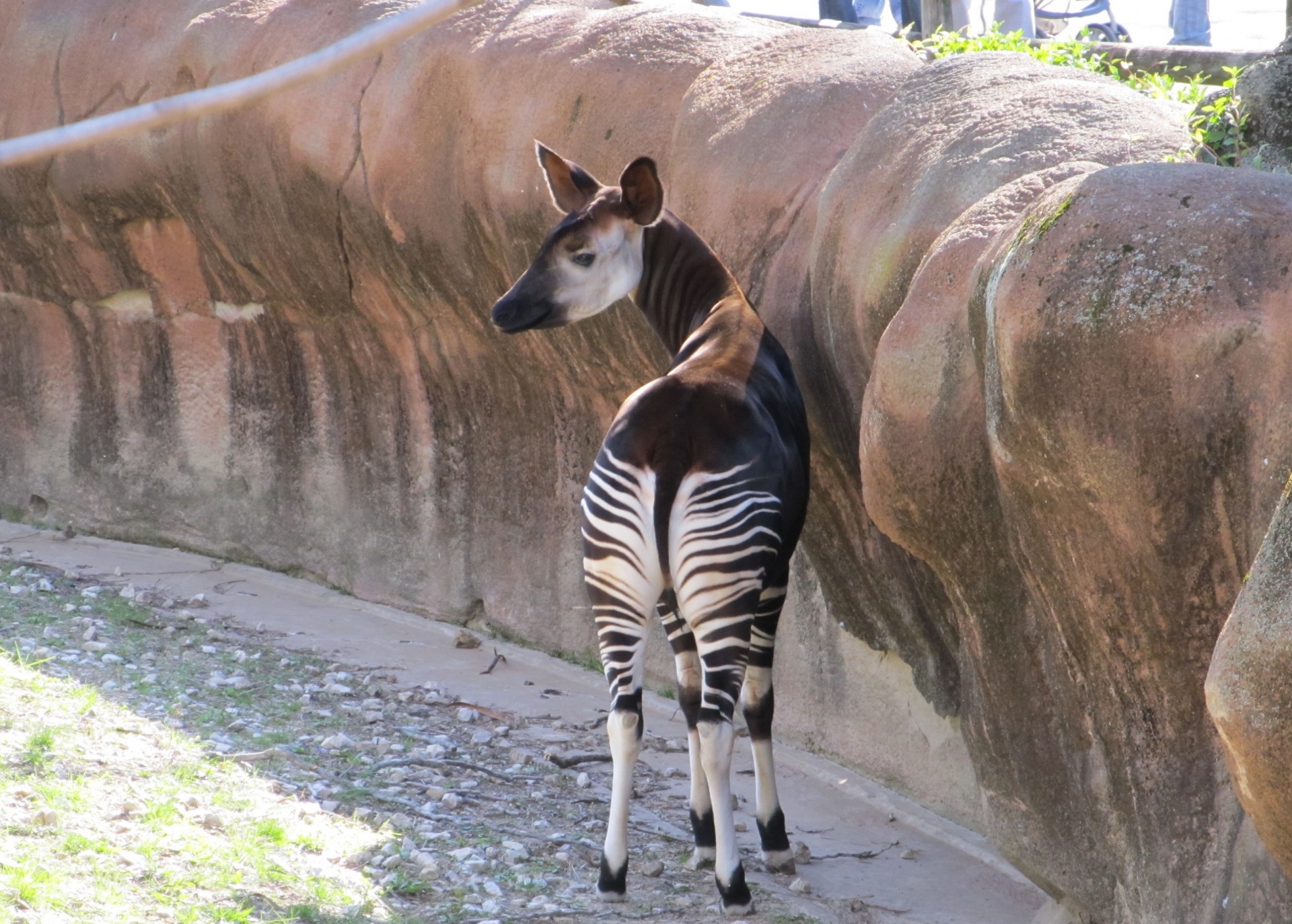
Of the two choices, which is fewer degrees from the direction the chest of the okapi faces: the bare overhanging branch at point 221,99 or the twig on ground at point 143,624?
the twig on ground

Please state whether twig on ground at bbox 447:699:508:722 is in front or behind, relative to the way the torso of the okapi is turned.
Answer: in front

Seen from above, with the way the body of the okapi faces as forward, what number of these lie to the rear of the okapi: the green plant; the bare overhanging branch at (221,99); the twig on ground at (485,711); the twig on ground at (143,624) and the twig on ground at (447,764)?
1

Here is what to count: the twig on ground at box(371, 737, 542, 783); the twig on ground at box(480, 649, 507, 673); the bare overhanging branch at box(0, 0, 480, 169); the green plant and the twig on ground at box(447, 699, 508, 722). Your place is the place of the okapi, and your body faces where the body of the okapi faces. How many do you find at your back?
1

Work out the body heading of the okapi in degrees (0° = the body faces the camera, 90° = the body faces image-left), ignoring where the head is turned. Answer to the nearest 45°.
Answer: approximately 180°

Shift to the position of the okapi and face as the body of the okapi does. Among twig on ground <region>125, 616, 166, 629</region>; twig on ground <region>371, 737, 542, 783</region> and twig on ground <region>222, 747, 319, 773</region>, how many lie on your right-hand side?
0

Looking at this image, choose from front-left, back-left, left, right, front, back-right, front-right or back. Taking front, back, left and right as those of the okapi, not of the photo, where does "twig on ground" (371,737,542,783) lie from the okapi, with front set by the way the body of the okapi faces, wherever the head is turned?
front-left

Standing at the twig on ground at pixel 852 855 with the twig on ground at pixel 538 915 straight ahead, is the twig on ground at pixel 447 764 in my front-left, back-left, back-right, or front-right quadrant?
front-right

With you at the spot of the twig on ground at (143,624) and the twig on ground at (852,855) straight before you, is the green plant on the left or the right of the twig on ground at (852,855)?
left

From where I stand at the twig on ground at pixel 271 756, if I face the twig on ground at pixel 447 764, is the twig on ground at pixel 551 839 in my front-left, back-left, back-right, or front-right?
front-right

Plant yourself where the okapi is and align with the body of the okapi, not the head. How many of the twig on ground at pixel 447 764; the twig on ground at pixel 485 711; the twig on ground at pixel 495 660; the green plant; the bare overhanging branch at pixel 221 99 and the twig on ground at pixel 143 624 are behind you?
1

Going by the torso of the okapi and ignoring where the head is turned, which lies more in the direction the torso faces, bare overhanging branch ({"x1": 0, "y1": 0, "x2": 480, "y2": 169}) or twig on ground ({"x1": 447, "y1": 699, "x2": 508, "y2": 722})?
the twig on ground

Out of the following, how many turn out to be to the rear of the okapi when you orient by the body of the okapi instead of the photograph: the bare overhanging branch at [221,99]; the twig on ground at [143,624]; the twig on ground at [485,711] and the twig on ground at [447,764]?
1

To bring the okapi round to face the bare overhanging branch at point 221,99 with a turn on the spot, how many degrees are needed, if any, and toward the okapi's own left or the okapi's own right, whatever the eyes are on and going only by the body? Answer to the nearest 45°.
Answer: approximately 180°

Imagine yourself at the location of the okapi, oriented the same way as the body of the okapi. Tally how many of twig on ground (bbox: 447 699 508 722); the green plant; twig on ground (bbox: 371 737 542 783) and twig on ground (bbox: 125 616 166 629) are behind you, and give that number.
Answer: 0
